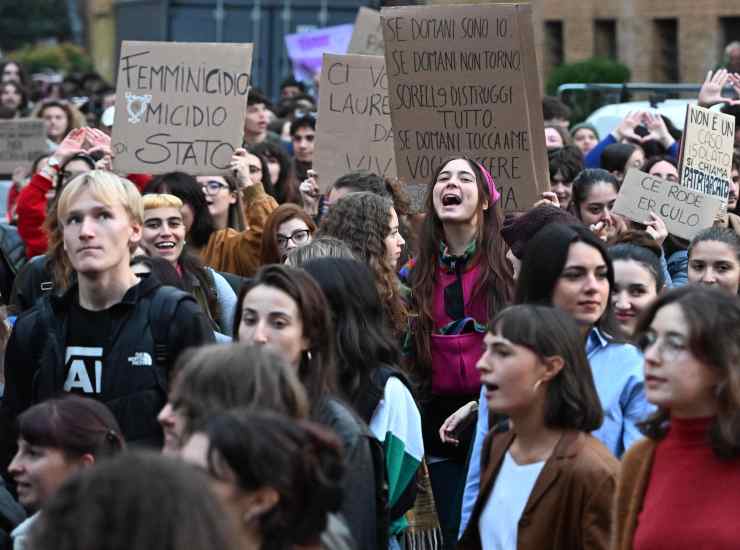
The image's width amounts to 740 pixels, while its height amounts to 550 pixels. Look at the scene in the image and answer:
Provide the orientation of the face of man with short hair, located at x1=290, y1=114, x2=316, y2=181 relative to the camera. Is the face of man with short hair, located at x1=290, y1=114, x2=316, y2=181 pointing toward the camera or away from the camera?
toward the camera

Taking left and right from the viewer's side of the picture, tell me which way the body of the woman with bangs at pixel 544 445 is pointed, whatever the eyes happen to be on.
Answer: facing the viewer and to the left of the viewer

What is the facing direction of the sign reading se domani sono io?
toward the camera

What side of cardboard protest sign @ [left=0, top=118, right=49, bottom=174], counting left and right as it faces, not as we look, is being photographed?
front

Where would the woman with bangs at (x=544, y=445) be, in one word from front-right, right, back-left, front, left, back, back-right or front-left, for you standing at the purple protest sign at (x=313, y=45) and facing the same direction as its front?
front

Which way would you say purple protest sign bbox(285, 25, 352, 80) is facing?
toward the camera
